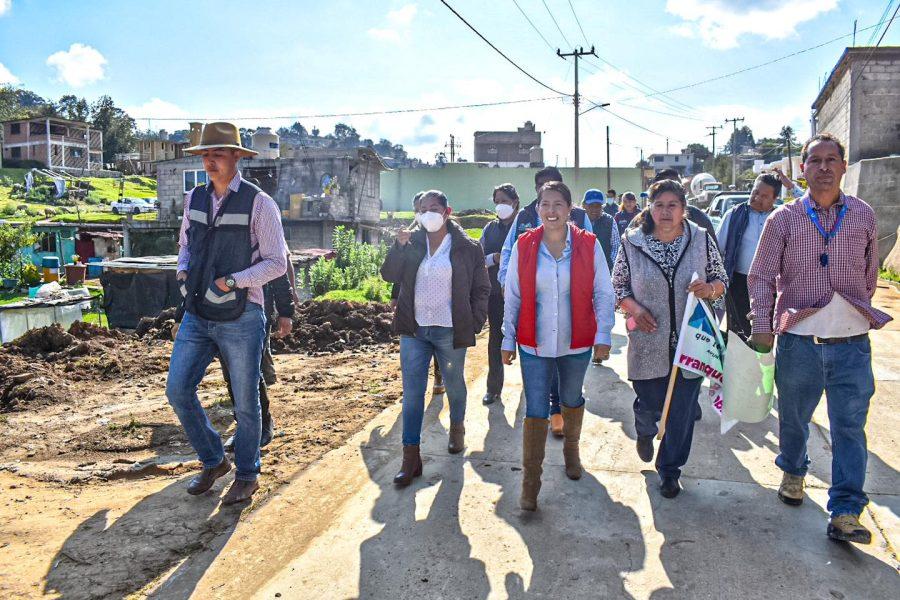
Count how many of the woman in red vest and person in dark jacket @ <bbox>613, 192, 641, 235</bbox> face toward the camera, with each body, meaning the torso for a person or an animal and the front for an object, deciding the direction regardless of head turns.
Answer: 2

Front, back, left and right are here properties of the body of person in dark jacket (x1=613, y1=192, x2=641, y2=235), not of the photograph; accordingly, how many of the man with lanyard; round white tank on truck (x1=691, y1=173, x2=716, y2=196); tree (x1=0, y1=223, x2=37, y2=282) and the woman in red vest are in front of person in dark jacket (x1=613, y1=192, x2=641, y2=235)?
2

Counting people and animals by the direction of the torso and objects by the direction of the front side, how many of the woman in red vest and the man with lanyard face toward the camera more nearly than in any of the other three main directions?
2

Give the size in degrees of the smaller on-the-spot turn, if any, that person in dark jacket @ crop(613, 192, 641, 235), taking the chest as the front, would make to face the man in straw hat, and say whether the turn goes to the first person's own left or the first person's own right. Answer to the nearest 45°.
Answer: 0° — they already face them

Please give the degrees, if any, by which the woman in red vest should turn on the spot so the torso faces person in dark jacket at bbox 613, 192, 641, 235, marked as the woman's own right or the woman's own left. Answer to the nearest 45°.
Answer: approximately 180°

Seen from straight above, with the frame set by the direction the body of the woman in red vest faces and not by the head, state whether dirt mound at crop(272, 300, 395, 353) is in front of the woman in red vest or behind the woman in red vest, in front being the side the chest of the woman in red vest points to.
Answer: behind

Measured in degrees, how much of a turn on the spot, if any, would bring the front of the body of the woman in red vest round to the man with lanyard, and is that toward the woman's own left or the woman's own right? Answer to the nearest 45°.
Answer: approximately 90° to the woman's own left

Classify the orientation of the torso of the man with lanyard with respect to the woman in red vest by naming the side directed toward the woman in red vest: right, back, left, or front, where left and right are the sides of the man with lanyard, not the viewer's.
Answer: right

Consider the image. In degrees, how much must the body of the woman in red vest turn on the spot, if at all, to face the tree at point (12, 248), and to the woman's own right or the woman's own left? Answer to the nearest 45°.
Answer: approximately 135° to the woman's own right

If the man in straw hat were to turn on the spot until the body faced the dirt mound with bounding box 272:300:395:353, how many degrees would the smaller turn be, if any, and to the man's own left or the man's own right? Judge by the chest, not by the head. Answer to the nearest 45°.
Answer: approximately 135° to the man's own right

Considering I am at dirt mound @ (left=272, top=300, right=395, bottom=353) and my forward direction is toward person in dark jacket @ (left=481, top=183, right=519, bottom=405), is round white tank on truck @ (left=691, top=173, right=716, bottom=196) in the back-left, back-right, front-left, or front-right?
back-left

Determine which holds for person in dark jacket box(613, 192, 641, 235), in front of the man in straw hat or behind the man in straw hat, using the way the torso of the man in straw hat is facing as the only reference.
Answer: behind
